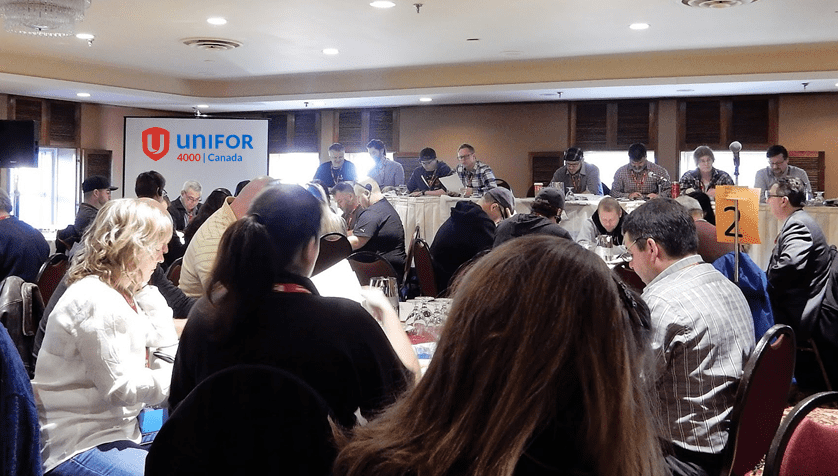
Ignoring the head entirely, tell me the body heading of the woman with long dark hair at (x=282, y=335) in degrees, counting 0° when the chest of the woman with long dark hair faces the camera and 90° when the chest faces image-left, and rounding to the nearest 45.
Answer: approximately 225°

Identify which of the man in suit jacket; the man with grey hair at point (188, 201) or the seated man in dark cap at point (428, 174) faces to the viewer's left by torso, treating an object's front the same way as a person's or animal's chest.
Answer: the man in suit jacket

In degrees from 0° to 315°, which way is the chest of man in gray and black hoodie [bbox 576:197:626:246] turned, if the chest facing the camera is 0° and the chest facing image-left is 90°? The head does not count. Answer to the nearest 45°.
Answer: approximately 0°

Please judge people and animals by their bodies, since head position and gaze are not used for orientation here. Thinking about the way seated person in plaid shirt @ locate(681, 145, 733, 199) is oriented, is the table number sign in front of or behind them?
in front

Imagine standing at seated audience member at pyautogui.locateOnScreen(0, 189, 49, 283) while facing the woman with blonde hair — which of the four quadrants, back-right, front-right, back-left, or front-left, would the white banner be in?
back-left

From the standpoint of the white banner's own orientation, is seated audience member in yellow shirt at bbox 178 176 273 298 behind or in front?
in front

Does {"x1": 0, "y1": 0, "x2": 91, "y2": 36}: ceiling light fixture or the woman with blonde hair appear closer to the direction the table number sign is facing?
the woman with blonde hair

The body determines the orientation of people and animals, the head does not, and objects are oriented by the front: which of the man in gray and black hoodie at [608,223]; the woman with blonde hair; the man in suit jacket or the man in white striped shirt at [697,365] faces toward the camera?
the man in gray and black hoodie
